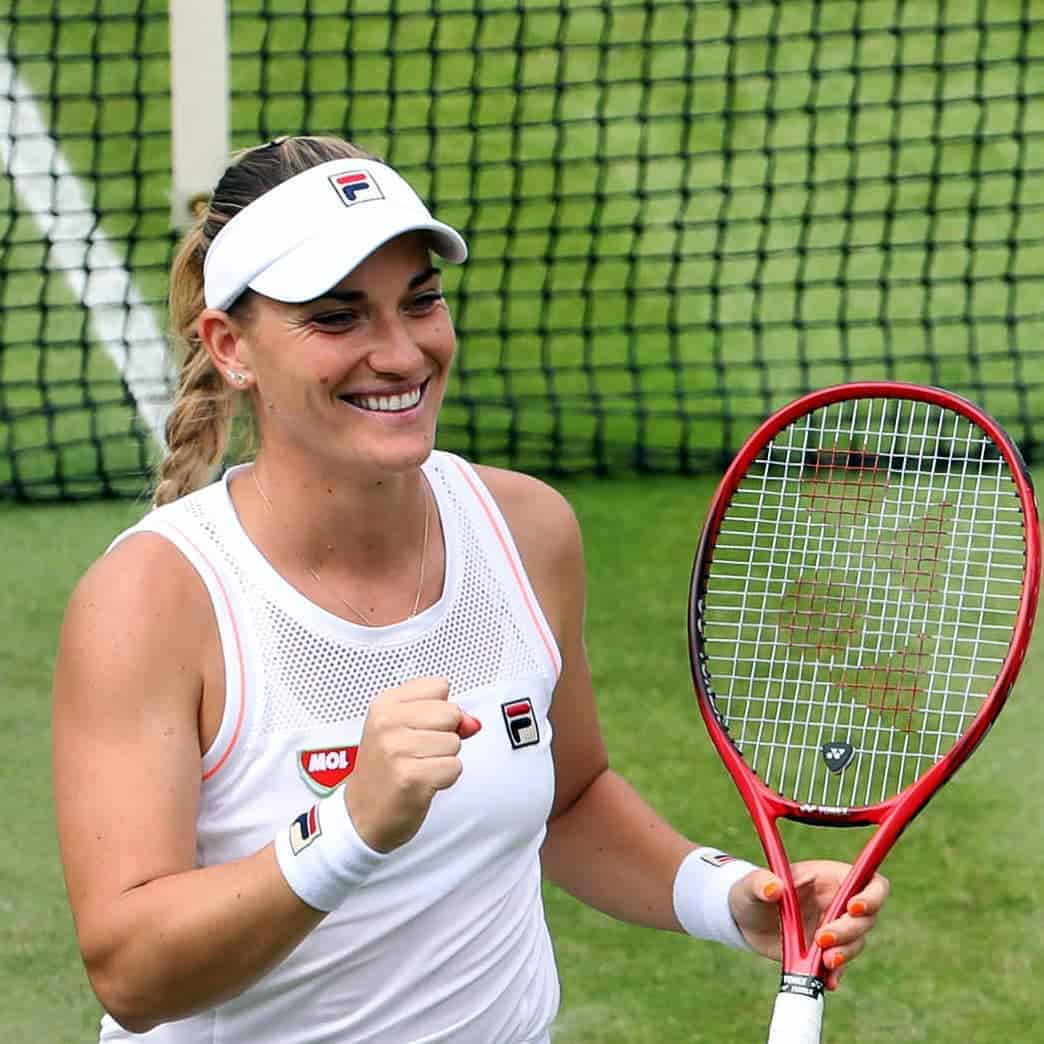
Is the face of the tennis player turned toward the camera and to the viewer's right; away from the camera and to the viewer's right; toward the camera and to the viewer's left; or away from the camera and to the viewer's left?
toward the camera and to the viewer's right

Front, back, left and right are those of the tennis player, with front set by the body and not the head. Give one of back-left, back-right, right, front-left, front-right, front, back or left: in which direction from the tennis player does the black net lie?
back-left

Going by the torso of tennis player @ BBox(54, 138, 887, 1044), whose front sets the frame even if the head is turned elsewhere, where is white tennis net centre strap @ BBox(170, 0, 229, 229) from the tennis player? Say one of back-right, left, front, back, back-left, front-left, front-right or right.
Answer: back-left

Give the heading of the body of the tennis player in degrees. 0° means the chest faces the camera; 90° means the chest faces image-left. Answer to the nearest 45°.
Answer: approximately 315°
